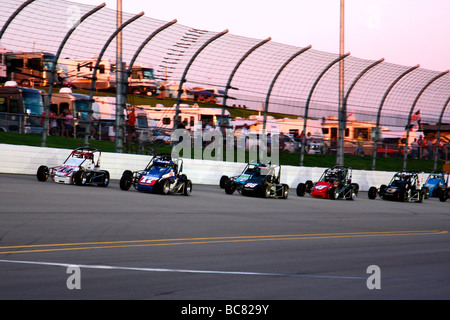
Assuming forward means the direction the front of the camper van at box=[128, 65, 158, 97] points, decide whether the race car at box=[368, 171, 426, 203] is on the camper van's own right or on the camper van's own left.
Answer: on the camper van's own left

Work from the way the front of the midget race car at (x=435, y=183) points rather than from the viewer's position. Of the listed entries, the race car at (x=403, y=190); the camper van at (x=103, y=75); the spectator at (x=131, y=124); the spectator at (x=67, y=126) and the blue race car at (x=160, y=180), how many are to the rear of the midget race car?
0

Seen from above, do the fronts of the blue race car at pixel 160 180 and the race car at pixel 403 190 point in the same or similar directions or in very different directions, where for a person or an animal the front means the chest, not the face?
same or similar directions

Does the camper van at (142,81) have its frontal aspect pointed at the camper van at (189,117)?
no

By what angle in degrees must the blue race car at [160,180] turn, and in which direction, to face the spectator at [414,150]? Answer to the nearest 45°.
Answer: approximately 180°

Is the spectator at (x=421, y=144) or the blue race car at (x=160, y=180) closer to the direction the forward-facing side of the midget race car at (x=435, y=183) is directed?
the blue race car

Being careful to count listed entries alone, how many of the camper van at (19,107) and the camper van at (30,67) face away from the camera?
0

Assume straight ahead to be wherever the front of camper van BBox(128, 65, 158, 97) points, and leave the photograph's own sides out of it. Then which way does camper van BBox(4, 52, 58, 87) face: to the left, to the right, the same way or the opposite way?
the same way

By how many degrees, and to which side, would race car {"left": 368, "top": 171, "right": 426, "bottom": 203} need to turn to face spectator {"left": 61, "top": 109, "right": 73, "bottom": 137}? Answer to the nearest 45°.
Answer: approximately 45° to its right

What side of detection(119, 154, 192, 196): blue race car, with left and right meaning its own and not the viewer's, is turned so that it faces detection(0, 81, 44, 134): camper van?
right

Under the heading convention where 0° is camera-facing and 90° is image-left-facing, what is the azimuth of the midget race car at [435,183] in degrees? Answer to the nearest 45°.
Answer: approximately 45°

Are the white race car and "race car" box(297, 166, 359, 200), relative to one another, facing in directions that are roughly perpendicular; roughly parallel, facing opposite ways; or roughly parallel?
roughly parallel

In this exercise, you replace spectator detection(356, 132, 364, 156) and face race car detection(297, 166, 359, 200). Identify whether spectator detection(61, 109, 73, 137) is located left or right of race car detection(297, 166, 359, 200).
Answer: right
